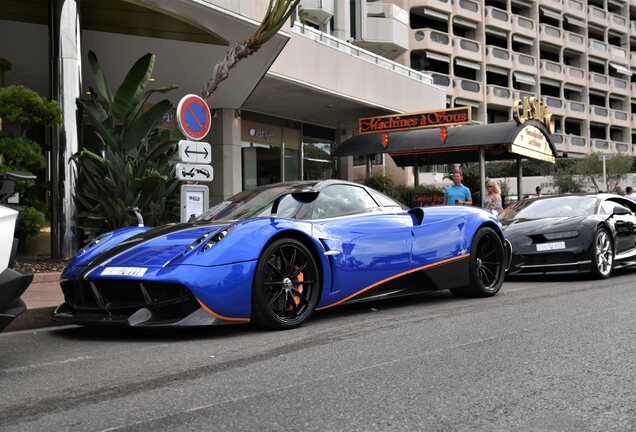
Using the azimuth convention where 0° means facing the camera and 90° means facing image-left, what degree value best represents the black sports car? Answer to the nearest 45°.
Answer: approximately 45°

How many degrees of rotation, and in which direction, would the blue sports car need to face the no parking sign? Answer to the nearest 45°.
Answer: approximately 135° to its right

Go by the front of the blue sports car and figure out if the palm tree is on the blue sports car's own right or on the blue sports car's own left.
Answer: on the blue sports car's own right

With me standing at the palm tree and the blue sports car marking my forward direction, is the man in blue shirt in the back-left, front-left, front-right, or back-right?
back-left

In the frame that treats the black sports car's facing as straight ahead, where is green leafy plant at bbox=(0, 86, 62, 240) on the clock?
The green leafy plant is roughly at 1 o'clock from the black sports car.

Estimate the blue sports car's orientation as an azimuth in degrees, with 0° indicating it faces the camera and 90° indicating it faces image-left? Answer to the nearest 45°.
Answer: approximately 45°

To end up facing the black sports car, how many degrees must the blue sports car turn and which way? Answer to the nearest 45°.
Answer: approximately 180°

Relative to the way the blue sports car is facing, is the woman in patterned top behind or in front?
behind

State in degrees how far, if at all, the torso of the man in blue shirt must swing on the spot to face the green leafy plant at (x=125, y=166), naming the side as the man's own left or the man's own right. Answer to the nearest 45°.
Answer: approximately 45° to the man's own right

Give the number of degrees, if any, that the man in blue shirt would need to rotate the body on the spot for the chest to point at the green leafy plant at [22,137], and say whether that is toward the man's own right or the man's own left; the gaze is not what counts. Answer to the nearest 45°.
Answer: approximately 45° to the man's own right

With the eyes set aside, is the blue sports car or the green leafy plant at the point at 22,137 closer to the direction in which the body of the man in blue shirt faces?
the blue sports car
